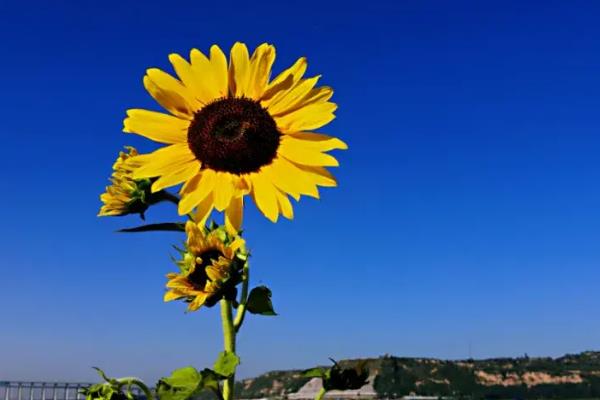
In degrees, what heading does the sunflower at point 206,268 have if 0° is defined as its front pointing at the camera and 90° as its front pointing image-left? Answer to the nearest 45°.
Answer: approximately 45°

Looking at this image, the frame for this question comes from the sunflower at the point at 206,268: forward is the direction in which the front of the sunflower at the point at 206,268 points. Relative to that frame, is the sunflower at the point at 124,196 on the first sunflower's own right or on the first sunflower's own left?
on the first sunflower's own right

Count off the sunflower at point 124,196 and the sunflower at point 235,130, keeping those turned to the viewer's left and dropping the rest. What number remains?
1

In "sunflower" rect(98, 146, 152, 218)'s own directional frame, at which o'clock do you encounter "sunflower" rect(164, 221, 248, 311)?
"sunflower" rect(164, 221, 248, 311) is roughly at 7 o'clock from "sunflower" rect(98, 146, 152, 218).

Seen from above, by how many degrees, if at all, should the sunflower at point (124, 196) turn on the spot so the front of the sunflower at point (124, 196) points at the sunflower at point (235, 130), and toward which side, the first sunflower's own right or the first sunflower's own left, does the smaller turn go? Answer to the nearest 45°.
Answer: approximately 135° to the first sunflower's own left

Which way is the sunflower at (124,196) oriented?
to the viewer's left

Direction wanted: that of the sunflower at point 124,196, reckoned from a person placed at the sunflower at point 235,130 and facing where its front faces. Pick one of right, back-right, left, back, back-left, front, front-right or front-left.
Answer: back-right
